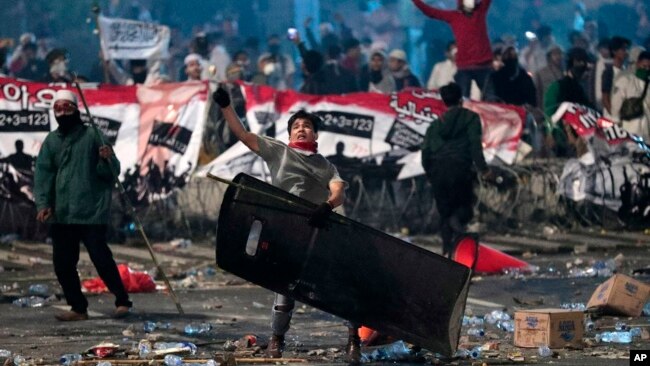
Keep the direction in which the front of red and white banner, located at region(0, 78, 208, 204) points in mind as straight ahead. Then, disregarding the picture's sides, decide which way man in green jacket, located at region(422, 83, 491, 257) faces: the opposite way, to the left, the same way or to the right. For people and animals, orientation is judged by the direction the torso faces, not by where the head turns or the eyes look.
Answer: the opposite way

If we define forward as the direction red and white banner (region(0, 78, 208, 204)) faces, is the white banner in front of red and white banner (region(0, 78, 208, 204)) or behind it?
behind

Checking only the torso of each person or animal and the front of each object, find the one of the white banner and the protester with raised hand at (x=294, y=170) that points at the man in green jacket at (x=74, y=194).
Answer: the white banner

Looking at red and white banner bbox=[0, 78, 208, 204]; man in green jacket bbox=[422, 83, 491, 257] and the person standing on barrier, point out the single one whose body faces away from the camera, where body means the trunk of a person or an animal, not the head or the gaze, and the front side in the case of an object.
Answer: the man in green jacket

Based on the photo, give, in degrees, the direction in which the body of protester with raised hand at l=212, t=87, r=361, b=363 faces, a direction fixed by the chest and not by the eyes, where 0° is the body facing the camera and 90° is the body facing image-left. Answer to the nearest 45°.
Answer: approximately 0°

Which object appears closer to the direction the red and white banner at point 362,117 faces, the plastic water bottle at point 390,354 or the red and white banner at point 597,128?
the plastic water bottle

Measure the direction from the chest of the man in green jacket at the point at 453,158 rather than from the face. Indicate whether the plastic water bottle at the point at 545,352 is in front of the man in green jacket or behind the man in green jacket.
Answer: behind

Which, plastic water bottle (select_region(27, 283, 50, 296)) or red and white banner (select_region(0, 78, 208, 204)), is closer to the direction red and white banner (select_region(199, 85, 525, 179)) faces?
the plastic water bottle

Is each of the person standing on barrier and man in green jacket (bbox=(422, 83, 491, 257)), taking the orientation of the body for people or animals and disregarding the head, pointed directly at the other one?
yes

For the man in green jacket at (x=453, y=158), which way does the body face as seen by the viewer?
away from the camera

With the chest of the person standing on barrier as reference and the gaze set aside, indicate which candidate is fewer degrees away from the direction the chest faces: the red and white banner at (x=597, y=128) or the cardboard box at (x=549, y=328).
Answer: the cardboard box

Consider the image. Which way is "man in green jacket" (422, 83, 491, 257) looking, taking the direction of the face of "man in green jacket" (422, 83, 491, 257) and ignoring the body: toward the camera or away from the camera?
away from the camera

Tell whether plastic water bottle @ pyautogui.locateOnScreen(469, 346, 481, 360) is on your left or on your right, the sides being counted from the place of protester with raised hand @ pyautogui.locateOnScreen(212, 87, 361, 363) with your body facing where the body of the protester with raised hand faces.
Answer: on your left
